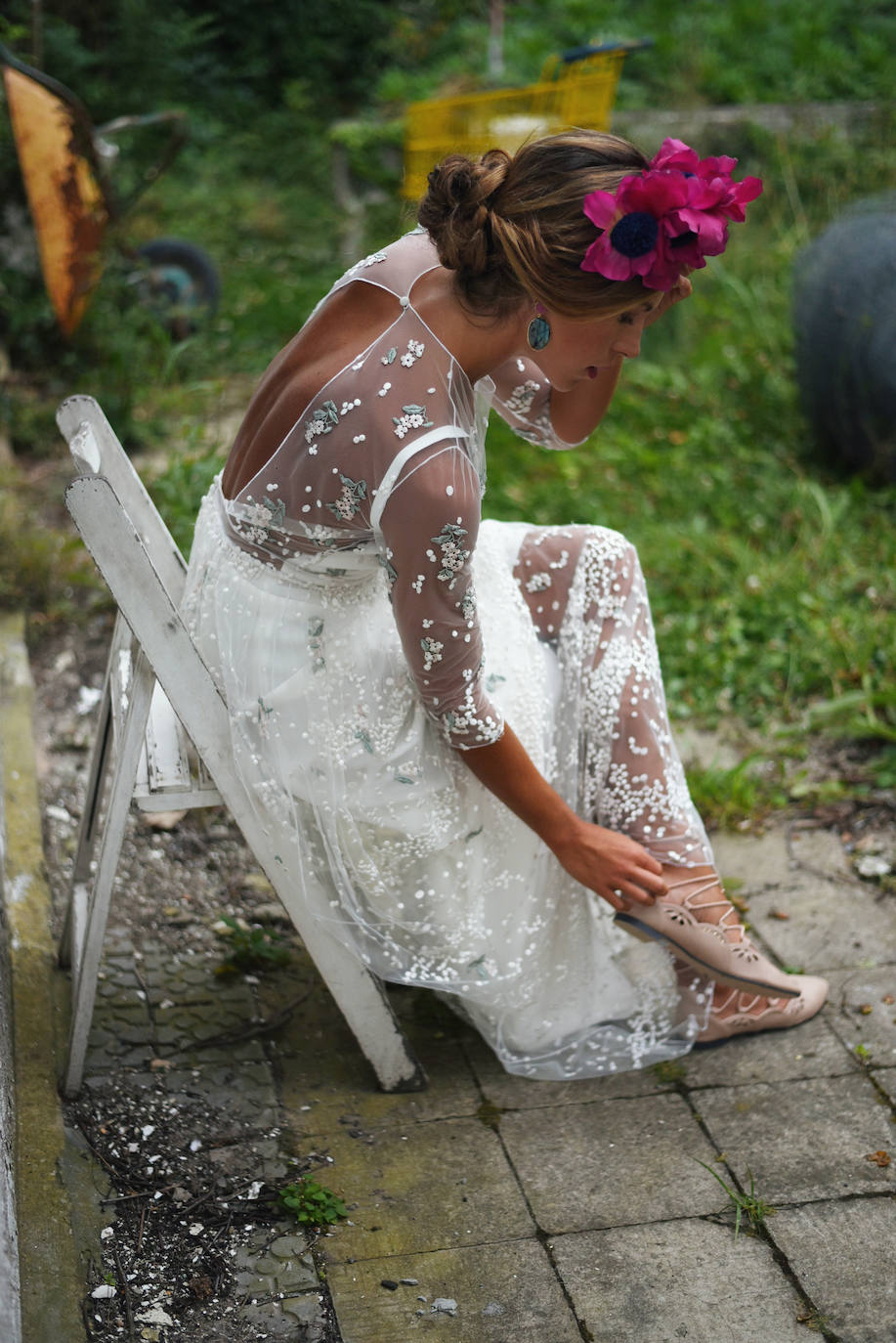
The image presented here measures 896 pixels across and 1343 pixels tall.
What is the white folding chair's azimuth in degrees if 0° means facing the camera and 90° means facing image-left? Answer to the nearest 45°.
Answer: approximately 270°

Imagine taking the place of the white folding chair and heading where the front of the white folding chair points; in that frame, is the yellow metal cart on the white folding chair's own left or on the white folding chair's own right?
on the white folding chair's own left

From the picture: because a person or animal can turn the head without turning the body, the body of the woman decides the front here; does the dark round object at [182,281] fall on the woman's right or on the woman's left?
on the woman's left

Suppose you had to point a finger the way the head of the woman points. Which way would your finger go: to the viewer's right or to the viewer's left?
to the viewer's right

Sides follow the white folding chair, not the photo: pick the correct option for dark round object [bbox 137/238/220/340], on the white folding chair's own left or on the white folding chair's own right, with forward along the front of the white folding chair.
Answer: on the white folding chair's own left
